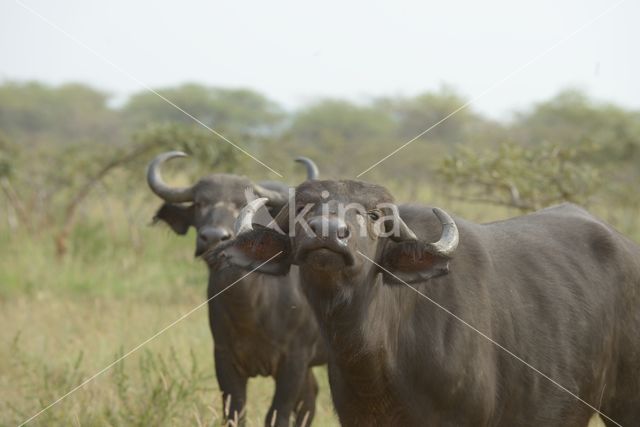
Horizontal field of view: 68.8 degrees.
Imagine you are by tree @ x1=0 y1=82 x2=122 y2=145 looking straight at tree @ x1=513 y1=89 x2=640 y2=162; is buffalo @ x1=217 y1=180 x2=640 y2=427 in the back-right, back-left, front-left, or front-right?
front-right

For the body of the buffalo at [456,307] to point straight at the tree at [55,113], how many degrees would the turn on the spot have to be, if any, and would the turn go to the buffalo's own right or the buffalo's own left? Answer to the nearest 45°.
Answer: approximately 90° to the buffalo's own right

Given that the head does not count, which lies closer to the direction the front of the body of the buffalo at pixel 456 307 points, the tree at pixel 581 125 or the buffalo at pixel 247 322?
the buffalo

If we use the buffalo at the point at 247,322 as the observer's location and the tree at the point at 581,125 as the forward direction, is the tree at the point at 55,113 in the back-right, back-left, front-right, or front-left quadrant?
front-left

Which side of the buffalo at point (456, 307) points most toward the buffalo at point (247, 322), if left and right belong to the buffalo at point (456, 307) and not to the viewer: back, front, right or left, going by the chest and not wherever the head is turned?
right

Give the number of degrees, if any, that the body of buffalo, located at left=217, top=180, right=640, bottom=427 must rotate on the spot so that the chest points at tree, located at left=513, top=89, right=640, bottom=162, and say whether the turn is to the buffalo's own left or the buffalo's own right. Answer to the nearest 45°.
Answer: approximately 135° to the buffalo's own right
